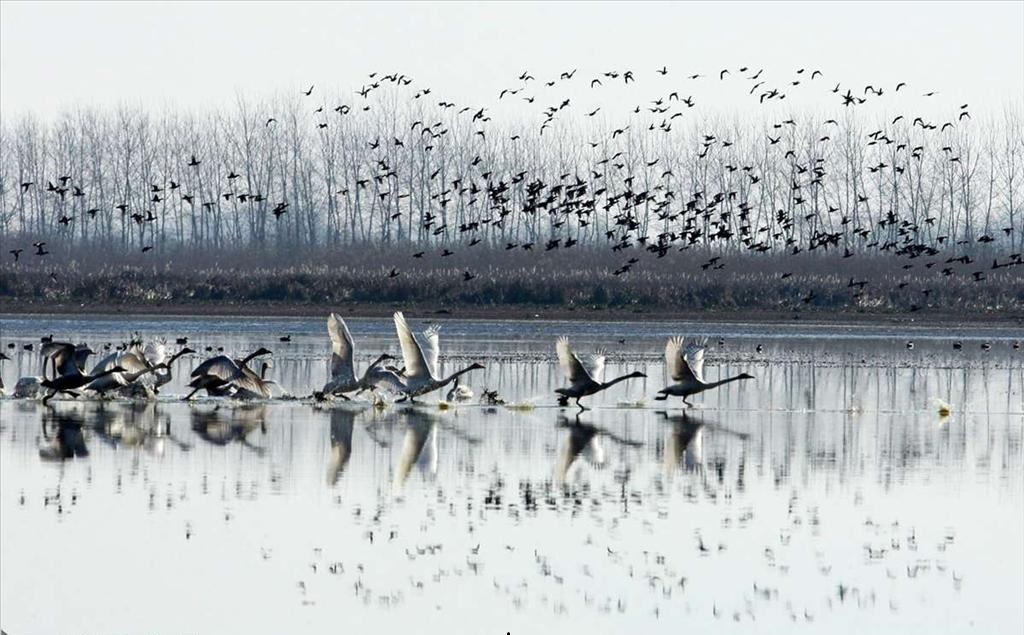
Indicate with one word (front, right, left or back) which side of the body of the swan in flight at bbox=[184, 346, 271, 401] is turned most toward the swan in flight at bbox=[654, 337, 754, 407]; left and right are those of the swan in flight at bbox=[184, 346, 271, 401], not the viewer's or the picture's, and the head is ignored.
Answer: front

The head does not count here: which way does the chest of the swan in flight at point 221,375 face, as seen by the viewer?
to the viewer's right

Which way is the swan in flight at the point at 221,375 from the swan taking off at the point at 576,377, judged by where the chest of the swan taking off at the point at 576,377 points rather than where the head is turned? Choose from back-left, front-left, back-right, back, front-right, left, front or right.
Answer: back

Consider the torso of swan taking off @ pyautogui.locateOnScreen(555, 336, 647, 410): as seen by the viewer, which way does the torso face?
to the viewer's right

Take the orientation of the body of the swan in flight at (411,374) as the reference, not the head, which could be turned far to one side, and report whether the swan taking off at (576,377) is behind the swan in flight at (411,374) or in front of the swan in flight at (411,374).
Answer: in front

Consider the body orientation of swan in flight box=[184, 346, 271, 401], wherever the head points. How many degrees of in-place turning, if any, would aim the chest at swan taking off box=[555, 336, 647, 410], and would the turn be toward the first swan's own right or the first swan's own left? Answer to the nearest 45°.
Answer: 0° — it already faces it

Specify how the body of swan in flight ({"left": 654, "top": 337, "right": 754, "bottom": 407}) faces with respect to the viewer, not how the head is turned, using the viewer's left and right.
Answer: facing to the right of the viewer

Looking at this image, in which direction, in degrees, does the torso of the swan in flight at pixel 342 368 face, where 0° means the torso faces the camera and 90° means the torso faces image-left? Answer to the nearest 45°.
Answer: approximately 270°

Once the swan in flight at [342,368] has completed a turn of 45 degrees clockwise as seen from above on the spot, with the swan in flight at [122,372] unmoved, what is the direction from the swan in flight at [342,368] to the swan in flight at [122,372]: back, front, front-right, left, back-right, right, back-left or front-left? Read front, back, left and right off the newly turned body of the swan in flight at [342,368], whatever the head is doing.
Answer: back-right

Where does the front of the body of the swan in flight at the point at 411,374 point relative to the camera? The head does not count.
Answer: to the viewer's right

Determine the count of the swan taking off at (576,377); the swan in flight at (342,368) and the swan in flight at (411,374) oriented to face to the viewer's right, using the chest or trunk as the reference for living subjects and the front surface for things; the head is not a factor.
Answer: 3
